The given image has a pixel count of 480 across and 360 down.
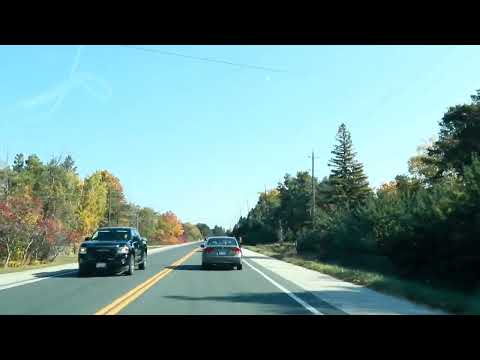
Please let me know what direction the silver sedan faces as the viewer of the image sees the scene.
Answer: facing away from the viewer

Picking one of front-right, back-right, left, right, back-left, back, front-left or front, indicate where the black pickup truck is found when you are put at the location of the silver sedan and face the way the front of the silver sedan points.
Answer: back-left
